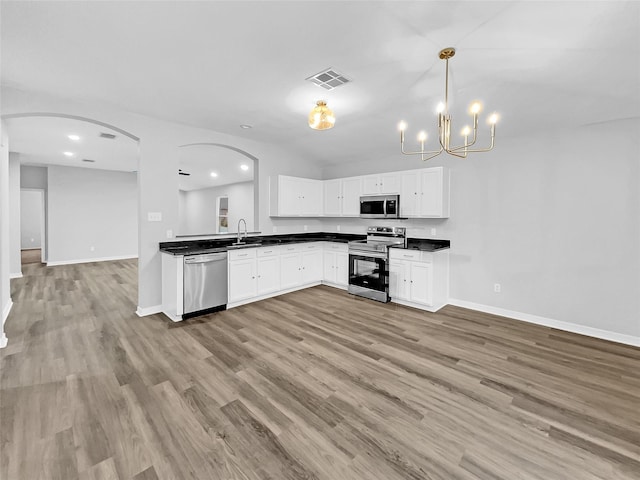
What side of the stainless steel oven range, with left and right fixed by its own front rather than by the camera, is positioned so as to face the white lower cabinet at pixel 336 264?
right

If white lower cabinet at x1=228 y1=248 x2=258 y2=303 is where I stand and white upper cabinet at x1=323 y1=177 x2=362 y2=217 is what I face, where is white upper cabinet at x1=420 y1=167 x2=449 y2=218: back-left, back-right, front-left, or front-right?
front-right

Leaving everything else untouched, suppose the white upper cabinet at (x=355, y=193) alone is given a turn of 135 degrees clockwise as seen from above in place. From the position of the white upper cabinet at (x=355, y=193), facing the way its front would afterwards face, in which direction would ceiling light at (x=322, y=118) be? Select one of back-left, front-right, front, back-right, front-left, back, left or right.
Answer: back

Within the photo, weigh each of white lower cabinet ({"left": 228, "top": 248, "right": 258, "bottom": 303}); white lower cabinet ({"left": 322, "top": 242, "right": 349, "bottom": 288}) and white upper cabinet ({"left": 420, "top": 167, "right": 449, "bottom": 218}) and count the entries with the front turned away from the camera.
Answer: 0

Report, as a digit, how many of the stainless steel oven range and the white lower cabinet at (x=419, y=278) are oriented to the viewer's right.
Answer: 0

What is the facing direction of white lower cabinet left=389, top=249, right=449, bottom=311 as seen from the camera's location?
facing the viewer and to the left of the viewer

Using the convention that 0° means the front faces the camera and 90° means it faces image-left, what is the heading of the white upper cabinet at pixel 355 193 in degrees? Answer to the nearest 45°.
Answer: approximately 45°

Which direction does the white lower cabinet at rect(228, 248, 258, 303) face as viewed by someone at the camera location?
facing the viewer and to the right of the viewer

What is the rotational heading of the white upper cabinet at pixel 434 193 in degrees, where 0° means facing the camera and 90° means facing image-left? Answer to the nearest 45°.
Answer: approximately 45°

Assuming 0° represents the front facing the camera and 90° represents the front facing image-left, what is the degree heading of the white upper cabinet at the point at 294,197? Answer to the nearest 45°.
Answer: approximately 315°
